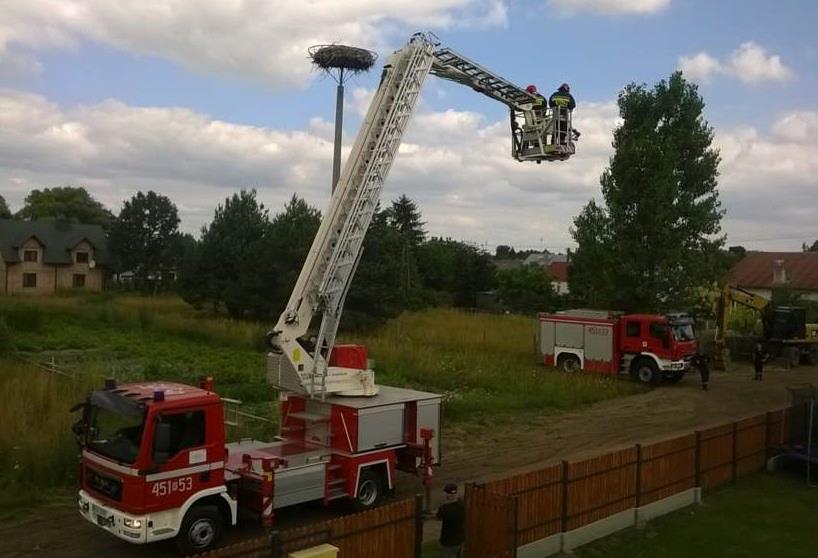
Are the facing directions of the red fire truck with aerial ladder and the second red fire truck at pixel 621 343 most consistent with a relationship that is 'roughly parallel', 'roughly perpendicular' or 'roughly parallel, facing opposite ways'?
roughly perpendicular

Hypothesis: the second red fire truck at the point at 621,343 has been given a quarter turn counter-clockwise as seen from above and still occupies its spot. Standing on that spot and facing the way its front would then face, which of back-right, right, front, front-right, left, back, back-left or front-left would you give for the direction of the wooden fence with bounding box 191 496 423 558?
back-right

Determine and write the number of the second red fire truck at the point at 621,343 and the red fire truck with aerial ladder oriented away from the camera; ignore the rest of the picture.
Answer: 0

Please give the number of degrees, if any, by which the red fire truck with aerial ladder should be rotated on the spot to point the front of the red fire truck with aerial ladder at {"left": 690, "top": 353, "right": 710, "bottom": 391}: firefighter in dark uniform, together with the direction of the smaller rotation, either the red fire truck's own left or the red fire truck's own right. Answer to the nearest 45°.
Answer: approximately 180°

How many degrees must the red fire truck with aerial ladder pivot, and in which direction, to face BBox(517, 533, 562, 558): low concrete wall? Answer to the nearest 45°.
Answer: approximately 90° to its left

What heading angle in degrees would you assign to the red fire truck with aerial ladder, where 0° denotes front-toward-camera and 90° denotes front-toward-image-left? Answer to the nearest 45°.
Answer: approximately 45°

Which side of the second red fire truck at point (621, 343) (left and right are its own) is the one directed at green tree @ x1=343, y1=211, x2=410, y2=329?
back

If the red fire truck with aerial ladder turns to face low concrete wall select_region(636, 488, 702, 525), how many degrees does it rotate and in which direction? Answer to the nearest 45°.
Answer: approximately 135° to its left

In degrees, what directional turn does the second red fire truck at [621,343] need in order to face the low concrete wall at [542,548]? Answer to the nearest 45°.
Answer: approximately 45° to its right

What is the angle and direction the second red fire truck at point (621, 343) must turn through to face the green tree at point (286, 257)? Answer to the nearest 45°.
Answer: approximately 180°
